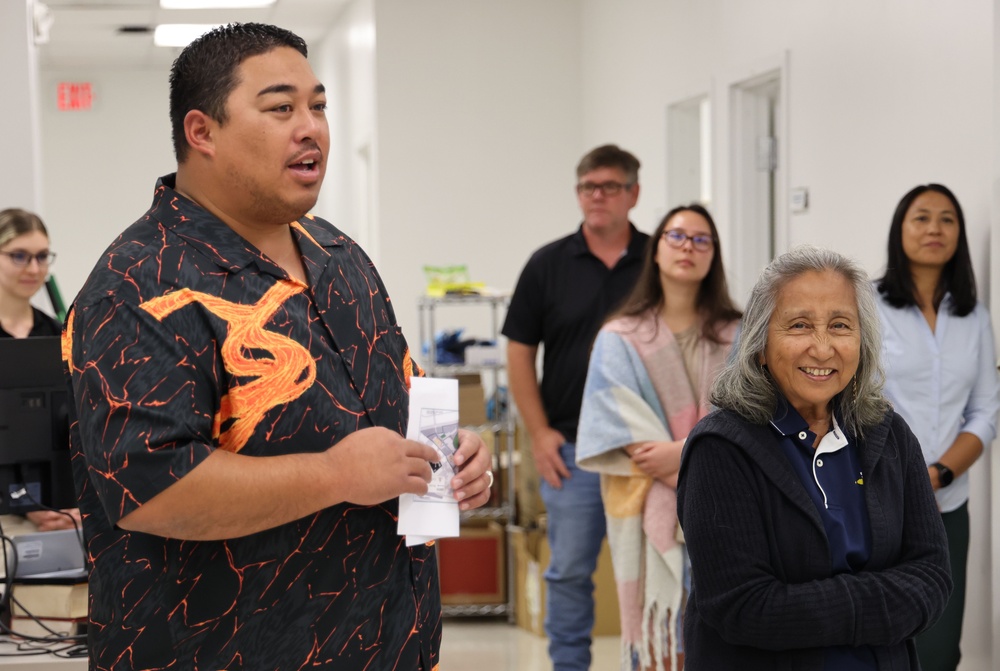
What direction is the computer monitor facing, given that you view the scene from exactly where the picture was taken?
facing away from the viewer

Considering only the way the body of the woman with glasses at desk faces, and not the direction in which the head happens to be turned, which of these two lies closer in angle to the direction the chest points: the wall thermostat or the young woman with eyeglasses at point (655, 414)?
the young woman with eyeglasses

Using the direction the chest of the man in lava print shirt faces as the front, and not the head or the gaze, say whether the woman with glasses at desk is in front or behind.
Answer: behind

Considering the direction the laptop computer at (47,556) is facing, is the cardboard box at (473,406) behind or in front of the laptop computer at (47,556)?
in front

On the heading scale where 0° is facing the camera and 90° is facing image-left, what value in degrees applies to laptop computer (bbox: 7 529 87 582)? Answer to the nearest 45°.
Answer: approximately 180°

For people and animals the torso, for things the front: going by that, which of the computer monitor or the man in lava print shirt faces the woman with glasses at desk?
the computer monitor

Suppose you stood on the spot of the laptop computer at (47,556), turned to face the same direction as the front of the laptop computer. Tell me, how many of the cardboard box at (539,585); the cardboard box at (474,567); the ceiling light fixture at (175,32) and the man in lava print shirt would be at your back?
1

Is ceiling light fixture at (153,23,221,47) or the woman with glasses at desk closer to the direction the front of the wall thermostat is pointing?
the woman with glasses at desk

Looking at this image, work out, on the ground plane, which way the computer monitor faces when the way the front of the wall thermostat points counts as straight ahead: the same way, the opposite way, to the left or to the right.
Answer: to the right

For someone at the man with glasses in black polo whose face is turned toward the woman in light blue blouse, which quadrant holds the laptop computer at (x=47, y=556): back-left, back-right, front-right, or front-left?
back-right

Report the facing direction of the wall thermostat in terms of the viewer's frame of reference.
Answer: facing the viewer and to the left of the viewer

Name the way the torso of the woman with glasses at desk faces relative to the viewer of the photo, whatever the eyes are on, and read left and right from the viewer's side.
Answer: facing the viewer and to the right of the viewer
